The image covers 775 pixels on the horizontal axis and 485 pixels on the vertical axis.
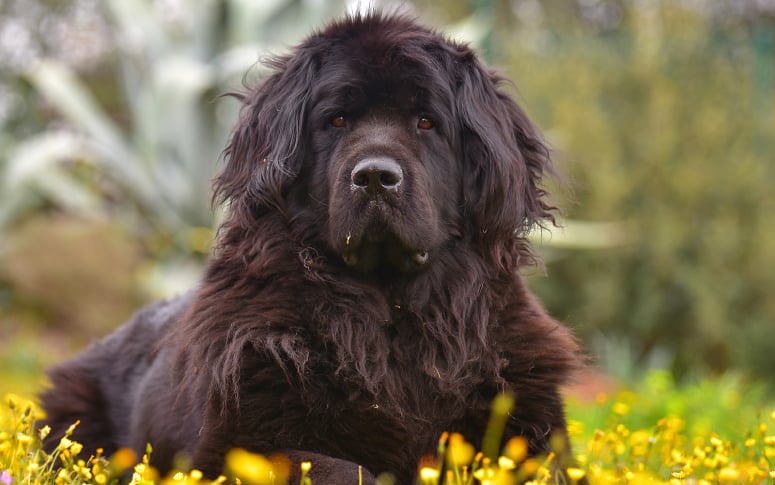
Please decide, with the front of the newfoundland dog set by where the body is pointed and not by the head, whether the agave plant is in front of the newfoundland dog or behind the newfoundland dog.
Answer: behind

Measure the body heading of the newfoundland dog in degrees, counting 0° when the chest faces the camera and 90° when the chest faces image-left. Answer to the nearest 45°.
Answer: approximately 315°
